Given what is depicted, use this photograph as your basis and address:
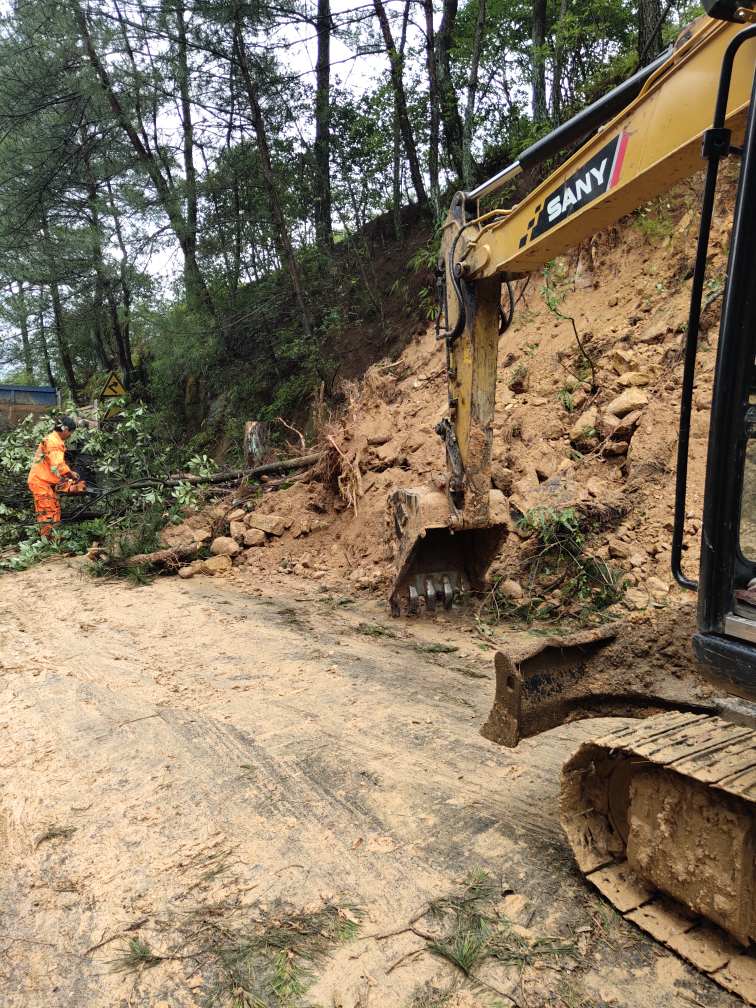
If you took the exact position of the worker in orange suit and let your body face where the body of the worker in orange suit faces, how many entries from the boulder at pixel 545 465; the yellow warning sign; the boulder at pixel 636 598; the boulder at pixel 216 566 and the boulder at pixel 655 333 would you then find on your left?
1

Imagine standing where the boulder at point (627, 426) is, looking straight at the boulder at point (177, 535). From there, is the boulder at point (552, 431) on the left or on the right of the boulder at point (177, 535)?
right

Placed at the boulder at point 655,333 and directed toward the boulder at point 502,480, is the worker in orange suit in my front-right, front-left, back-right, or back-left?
front-right

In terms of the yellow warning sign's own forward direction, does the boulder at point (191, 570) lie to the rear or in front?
in front

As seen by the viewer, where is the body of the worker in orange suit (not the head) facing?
to the viewer's right

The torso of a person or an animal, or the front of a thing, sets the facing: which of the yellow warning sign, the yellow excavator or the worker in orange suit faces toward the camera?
the yellow warning sign

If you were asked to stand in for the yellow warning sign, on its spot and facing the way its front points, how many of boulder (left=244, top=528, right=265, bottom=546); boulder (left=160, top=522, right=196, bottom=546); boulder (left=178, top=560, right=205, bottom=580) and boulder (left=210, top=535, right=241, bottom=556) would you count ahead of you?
4

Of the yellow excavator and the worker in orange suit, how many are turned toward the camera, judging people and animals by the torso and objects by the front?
0

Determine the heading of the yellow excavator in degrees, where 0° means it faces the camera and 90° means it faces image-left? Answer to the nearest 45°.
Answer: approximately 135°

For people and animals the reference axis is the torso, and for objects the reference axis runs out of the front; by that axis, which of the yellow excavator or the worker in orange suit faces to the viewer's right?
the worker in orange suit

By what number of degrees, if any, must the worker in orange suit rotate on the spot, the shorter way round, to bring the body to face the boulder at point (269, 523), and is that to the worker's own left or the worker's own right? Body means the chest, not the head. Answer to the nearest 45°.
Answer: approximately 45° to the worker's own right

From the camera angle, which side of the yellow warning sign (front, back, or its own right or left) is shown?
front

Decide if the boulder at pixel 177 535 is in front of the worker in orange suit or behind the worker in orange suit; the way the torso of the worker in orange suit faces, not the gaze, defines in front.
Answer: in front

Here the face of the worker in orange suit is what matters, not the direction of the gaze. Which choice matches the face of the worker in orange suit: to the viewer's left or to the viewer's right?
to the viewer's right

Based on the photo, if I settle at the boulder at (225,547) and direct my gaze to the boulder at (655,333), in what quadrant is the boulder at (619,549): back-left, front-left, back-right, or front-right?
front-right
